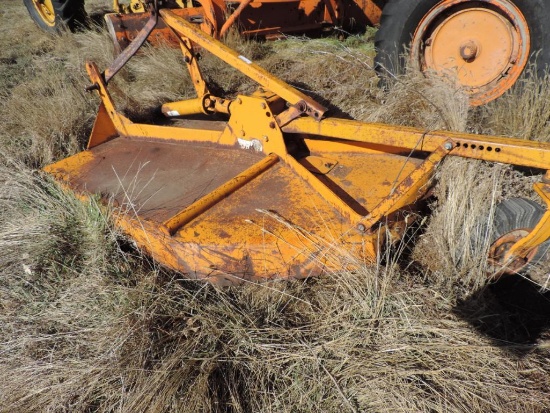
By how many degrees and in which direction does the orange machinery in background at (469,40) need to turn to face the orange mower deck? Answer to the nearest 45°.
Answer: approximately 45° to its left

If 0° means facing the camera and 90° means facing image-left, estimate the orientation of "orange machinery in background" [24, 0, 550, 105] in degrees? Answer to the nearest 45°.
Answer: approximately 90°
